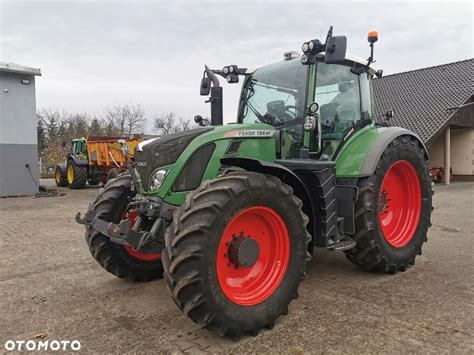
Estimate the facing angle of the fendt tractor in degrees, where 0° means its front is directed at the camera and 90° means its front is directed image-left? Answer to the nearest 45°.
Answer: approximately 45°

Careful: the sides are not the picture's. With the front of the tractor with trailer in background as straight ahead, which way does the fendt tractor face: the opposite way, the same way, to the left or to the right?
to the left

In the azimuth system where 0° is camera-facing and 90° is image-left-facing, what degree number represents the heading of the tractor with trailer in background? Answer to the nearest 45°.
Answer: approximately 135°

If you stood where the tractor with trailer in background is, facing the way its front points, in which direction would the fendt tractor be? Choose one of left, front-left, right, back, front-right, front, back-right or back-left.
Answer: back-left

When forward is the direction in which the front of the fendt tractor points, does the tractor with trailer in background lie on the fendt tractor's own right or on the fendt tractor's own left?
on the fendt tractor's own right
